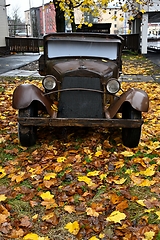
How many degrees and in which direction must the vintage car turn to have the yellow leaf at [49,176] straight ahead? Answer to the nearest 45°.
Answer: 0° — it already faces it

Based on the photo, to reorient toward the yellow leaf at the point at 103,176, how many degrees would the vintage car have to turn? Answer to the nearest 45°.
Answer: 0° — it already faces it

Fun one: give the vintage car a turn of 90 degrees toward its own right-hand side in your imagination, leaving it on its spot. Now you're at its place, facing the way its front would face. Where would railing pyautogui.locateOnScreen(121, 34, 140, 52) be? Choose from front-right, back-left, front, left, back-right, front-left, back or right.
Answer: right

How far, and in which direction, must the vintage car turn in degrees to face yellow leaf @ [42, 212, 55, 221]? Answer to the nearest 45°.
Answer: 0° — it already faces it

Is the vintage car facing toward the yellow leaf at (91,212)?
yes

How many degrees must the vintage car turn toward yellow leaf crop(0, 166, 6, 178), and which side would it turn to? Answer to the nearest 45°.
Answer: approximately 45° to its right

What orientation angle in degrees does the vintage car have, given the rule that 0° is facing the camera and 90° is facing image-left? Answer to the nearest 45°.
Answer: approximately 0°

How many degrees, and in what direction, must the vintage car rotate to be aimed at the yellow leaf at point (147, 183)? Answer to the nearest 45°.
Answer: approximately 45° to its left

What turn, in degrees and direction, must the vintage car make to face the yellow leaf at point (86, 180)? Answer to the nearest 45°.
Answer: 0° — it already faces it

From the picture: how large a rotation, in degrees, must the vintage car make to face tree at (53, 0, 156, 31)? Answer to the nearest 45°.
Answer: approximately 180°

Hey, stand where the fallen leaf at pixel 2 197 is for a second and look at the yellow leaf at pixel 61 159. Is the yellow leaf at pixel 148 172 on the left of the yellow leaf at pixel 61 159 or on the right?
right

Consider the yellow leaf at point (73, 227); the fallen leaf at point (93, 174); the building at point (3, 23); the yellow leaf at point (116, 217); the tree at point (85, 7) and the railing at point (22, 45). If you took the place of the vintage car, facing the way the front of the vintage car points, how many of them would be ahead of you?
3

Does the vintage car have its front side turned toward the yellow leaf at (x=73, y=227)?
yes
